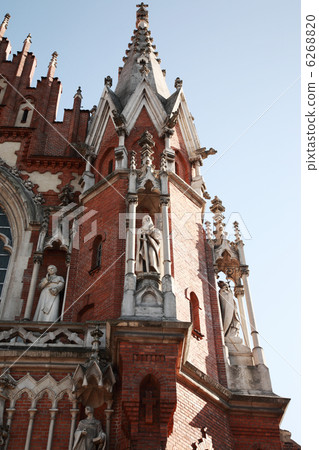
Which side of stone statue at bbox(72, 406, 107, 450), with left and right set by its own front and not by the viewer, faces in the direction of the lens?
front

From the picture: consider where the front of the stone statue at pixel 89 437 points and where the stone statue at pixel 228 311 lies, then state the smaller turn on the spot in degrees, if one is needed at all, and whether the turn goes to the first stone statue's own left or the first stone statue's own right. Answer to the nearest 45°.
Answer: approximately 135° to the first stone statue's own left
